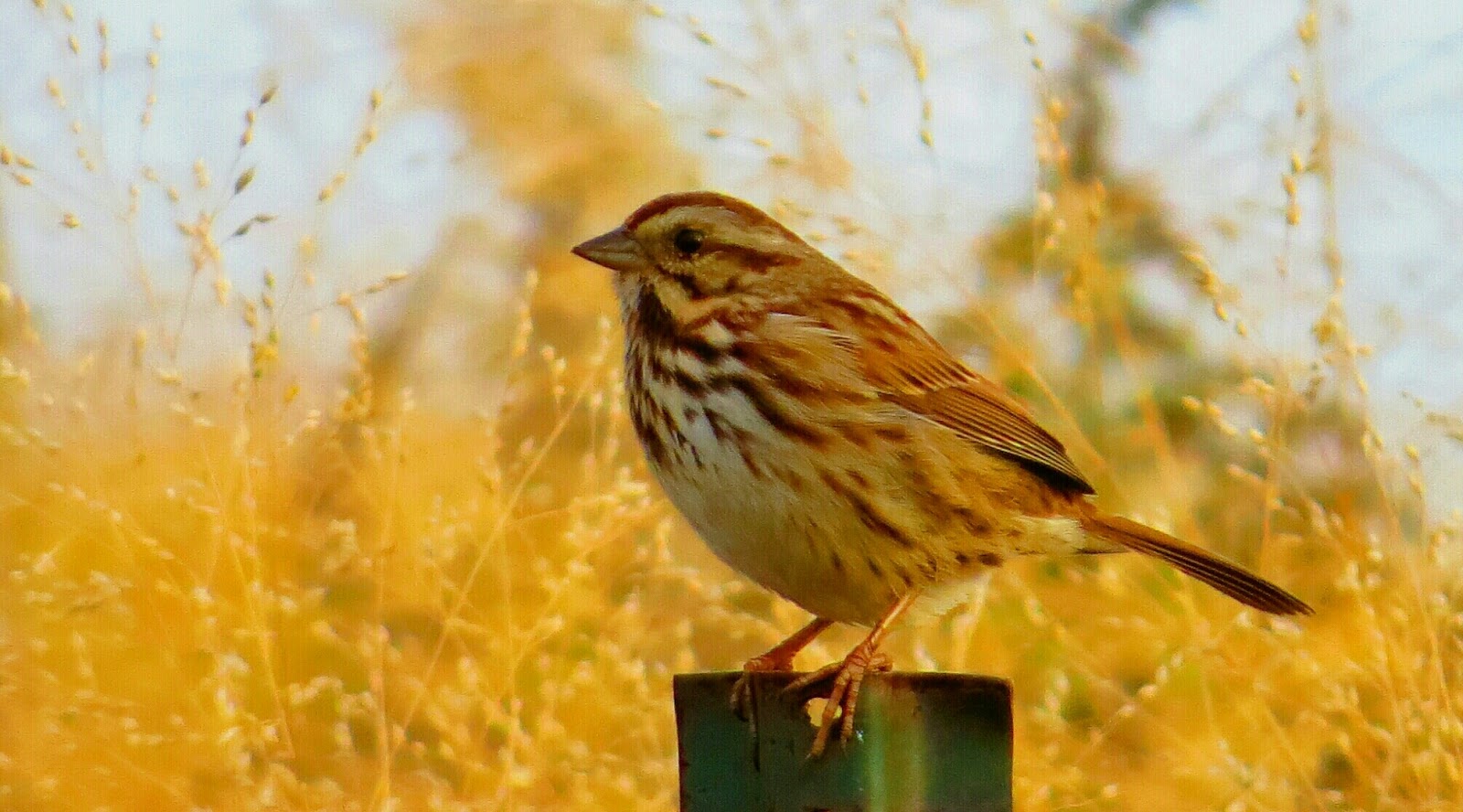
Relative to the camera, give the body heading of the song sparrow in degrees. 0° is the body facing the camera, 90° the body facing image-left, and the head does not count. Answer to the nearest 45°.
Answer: approximately 90°
